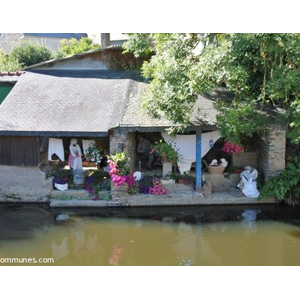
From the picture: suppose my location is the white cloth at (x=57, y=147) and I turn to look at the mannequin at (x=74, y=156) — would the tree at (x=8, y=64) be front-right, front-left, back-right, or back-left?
back-left

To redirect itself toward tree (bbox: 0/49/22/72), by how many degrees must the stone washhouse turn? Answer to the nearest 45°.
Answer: approximately 135° to its right

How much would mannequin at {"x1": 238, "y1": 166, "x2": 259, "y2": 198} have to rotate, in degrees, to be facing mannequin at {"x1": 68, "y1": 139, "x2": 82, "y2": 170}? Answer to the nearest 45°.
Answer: approximately 45° to its right

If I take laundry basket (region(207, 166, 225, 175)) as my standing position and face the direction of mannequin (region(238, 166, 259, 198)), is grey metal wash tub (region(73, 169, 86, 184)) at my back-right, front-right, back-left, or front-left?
back-right

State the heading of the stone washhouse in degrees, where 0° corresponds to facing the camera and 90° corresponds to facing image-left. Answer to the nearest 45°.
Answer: approximately 0°

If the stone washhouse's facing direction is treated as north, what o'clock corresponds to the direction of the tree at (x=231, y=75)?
The tree is roughly at 10 o'clock from the stone washhouse.

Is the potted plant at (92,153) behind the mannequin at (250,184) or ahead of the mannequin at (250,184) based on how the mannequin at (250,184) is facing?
ahead

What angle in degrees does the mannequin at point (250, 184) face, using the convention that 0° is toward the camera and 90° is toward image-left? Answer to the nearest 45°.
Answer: approximately 45°

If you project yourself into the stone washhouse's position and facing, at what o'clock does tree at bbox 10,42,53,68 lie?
The tree is roughly at 5 o'clock from the stone washhouse.
